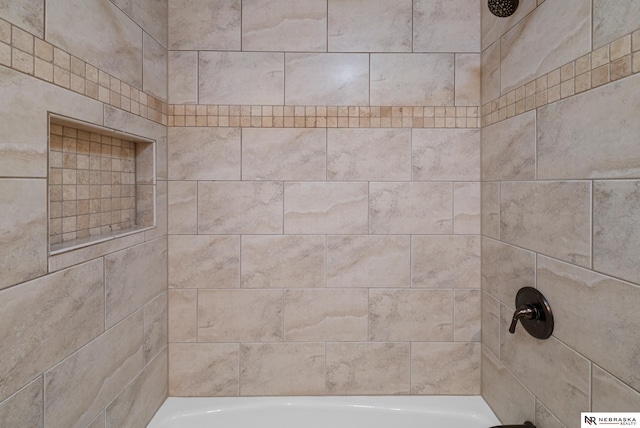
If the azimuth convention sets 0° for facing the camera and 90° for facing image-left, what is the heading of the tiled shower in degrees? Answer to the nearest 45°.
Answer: approximately 0°
